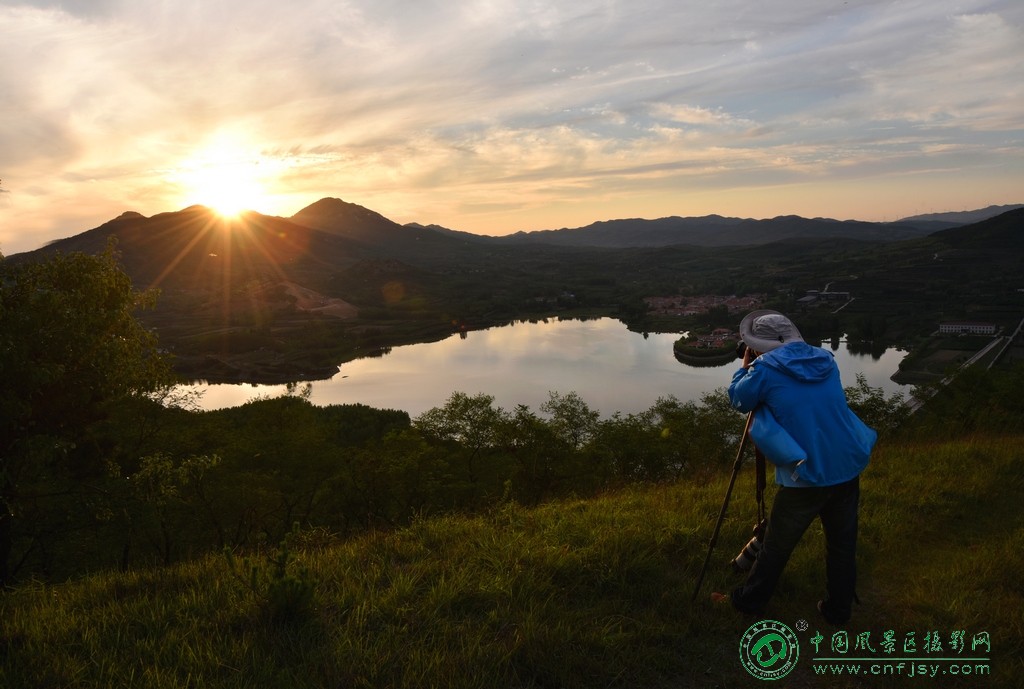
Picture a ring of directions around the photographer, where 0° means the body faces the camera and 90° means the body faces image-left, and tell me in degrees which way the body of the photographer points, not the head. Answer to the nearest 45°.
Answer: approximately 135°

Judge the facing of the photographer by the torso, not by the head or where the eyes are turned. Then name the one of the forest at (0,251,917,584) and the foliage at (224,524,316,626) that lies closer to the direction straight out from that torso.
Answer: the forest

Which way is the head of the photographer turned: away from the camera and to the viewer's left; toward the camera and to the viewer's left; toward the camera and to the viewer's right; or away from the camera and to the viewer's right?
away from the camera and to the viewer's left

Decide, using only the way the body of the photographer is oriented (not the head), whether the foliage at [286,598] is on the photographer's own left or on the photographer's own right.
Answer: on the photographer's own left

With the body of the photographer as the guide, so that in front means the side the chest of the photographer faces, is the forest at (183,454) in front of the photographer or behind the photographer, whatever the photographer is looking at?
in front

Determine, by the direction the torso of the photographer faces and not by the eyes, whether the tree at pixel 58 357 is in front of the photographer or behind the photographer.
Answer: in front

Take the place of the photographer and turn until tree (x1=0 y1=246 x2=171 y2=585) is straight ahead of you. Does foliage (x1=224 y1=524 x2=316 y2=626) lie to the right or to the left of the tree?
left
